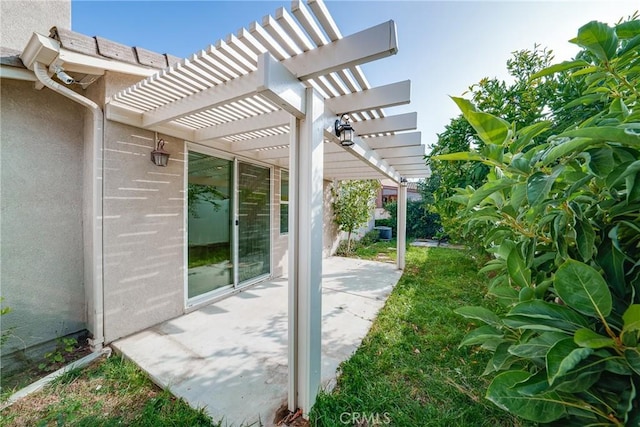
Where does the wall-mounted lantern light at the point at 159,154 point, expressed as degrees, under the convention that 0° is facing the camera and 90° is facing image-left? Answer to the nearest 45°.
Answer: approximately 315°

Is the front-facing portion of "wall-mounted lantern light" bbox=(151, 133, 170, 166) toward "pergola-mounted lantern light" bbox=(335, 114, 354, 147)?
yes

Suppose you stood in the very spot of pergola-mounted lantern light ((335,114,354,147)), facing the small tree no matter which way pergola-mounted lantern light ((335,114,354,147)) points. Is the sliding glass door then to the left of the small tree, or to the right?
left

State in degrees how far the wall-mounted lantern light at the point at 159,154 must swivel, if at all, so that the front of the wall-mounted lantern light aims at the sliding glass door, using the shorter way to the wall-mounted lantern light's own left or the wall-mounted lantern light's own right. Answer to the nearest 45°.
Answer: approximately 90° to the wall-mounted lantern light's own left

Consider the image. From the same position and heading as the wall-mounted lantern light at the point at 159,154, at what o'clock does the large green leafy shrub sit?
The large green leafy shrub is roughly at 1 o'clock from the wall-mounted lantern light.
